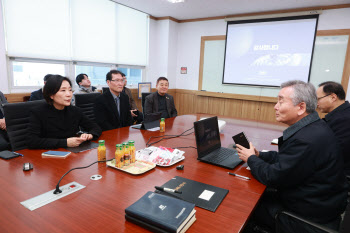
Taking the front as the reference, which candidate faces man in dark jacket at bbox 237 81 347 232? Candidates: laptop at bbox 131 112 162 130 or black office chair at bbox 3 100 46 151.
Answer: the black office chair

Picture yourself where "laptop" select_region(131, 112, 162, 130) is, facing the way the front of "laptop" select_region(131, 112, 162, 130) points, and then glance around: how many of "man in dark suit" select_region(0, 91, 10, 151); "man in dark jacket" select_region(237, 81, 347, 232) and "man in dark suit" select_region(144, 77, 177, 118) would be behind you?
1

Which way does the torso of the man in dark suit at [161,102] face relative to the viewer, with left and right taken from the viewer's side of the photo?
facing the viewer

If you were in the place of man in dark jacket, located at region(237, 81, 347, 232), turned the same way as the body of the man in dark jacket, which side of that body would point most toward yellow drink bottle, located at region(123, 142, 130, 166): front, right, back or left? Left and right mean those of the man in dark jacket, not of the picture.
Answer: front

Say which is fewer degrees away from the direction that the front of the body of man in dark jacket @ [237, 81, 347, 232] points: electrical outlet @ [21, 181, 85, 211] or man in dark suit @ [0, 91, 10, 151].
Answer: the man in dark suit

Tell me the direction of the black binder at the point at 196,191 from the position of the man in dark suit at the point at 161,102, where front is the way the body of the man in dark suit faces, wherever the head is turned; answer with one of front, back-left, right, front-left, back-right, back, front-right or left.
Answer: front

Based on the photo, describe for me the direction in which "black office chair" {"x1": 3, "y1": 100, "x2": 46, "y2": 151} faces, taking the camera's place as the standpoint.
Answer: facing the viewer and to the right of the viewer

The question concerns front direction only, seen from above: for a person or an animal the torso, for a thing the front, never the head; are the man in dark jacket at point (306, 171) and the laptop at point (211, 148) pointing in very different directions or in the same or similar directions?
very different directions

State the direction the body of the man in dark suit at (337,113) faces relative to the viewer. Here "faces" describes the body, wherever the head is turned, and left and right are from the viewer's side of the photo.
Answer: facing to the left of the viewer

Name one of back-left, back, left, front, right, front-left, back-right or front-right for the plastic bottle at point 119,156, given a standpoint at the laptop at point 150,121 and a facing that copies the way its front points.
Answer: back-left

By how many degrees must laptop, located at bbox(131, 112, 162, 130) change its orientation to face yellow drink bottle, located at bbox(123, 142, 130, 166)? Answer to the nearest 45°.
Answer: approximately 135° to its left

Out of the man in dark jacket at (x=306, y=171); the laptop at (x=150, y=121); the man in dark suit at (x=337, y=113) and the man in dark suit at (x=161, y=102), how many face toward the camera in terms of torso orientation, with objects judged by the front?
1

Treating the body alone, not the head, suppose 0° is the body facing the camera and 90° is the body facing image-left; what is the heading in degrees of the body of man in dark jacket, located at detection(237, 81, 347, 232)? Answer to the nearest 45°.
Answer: approximately 90°

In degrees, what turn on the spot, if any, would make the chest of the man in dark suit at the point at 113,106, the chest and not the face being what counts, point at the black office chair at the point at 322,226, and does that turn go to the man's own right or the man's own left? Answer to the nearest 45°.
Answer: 0° — they already face it

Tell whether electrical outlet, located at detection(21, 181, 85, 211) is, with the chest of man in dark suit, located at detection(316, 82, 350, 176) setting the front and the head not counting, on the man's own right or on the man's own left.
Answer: on the man's own left

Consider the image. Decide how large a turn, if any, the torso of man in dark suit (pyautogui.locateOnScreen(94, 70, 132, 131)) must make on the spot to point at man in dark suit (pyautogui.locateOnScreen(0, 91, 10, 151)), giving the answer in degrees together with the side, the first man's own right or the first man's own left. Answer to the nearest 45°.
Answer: approximately 135° to the first man's own right

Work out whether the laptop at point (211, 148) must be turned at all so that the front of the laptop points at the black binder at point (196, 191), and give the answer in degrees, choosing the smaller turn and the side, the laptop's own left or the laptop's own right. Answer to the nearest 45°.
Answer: approximately 45° to the laptop's own right
